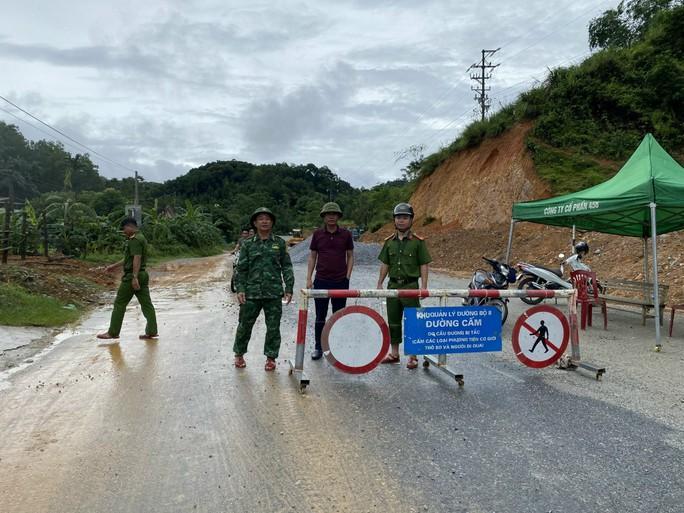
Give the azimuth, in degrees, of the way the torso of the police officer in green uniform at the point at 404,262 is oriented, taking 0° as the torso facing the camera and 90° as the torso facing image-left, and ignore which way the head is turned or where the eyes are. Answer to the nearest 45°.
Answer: approximately 0°

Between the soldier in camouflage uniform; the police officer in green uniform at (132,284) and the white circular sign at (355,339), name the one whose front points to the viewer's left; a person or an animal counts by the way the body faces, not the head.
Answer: the police officer in green uniform

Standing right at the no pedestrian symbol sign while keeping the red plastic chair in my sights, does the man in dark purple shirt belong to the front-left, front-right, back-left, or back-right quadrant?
back-left

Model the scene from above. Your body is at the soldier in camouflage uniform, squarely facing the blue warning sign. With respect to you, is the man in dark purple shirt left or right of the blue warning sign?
left

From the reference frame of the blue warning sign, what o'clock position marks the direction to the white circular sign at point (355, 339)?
The white circular sign is roughly at 2 o'clock from the blue warning sign.

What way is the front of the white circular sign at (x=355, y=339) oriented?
toward the camera

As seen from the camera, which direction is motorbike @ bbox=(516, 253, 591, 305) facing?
to the viewer's right
